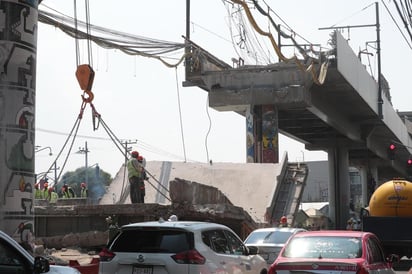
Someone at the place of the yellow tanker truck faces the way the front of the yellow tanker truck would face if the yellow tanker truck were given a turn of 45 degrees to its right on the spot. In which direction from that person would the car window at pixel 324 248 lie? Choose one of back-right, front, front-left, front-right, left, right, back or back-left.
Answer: back-right

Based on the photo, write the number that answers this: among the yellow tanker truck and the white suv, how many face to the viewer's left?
0

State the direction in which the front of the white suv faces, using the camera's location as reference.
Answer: facing away from the viewer and to the right of the viewer

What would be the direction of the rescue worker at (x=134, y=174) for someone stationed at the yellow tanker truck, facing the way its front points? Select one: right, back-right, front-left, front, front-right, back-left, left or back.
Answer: left

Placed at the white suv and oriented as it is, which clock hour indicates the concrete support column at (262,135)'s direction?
The concrete support column is roughly at 11 o'clock from the white suv.

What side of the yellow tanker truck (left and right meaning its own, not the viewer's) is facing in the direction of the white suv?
back

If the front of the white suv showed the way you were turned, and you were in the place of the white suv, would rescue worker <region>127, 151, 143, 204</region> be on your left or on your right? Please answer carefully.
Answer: on your left

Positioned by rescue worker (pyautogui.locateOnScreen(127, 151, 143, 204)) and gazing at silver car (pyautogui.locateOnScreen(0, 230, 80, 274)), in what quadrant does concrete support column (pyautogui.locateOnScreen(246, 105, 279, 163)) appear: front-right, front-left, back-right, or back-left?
back-left

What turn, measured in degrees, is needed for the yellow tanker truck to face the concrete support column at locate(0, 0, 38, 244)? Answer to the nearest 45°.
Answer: approximately 135° to its left

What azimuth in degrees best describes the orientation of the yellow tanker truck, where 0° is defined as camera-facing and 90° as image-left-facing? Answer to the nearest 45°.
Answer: approximately 180°

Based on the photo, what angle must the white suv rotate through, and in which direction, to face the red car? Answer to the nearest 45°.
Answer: approximately 45° to its right

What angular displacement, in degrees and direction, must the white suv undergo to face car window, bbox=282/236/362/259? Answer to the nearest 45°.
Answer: approximately 45° to its right
